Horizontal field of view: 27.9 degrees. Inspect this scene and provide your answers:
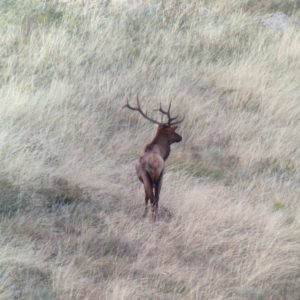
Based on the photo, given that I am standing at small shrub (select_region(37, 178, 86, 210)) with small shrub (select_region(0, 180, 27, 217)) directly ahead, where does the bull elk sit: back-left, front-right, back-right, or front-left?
back-left

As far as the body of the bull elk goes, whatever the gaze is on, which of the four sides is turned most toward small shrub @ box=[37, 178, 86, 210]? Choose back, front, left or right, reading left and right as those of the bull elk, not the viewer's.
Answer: left

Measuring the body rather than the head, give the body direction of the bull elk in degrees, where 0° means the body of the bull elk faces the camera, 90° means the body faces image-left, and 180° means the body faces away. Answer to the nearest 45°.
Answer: approximately 180°

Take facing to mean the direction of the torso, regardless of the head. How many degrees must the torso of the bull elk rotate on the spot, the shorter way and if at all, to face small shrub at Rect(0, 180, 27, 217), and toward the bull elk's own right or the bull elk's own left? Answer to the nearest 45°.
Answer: approximately 90° to the bull elk's own left
